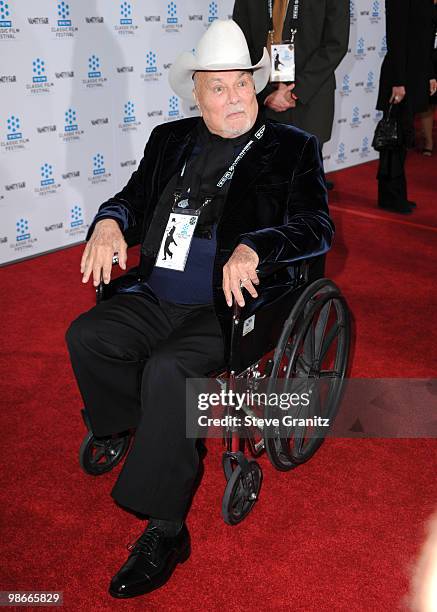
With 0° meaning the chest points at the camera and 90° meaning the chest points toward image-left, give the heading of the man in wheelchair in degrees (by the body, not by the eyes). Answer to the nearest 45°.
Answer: approximately 45°

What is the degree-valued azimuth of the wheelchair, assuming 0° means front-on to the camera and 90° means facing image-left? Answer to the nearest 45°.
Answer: approximately 45°

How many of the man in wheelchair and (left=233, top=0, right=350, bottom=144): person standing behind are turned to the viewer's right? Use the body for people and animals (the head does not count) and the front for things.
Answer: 0

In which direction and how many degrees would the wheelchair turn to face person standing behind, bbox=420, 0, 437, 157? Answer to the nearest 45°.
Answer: approximately 135° to its right

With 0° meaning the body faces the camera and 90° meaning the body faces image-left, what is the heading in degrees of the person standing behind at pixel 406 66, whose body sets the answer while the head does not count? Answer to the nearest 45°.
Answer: approximately 315°

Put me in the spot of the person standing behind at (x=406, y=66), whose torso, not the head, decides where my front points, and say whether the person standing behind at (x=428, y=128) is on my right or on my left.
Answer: on my left

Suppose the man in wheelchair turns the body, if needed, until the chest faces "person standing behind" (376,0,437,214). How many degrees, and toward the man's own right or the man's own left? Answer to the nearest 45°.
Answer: approximately 180°

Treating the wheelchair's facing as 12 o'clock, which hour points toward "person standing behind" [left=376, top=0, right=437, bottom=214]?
The person standing behind is roughly at 5 o'clock from the wheelchair.
